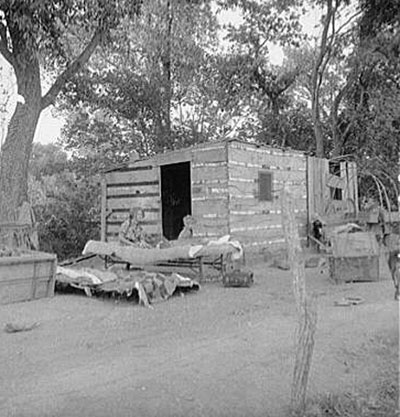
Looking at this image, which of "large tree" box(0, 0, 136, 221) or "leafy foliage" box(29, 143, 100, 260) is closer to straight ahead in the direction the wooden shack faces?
the large tree

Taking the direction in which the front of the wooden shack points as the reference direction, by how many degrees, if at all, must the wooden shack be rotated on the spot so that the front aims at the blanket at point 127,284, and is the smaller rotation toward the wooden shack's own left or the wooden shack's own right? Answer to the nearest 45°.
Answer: approximately 45° to the wooden shack's own left

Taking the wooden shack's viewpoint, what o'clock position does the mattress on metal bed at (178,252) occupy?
The mattress on metal bed is roughly at 11 o'clock from the wooden shack.

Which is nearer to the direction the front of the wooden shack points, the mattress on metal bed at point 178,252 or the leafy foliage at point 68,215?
the mattress on metal bed

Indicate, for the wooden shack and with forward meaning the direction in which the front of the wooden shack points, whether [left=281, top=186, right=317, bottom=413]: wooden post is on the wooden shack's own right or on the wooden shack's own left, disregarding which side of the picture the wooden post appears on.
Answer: on the wooden shack's own left

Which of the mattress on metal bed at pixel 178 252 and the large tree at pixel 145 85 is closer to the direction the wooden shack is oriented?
the mattress on metal bed

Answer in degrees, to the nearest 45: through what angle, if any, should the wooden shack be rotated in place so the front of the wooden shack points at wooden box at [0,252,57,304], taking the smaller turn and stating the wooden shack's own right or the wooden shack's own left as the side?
0° — it already faces it

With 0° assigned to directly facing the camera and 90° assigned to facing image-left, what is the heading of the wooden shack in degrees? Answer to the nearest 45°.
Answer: approximately 45°

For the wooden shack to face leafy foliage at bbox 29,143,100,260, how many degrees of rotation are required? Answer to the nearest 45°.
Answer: approximately 45° to its right

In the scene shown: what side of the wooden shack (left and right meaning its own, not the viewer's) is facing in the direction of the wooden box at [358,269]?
left

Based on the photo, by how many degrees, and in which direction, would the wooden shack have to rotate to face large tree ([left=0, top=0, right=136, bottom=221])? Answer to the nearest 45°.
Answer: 0° — it already faces it

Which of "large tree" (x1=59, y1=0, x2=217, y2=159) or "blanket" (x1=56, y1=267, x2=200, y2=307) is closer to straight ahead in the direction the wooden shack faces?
the blanket

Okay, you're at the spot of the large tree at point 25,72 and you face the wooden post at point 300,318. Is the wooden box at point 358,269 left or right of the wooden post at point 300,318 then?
left
